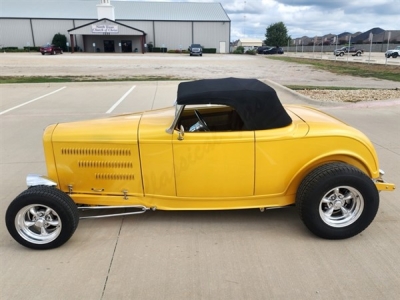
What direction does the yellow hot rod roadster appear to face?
to the viewer's left
